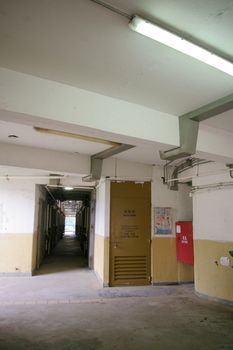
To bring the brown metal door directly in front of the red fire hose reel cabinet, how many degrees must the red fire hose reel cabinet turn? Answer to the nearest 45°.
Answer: approximately 45° to its right

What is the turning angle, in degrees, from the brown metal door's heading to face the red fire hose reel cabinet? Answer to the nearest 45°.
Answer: approximately 90° to its left

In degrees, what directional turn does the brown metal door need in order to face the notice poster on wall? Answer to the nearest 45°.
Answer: approximately 90° to its left

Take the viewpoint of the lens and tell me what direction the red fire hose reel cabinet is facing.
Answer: facing the viewer and to the left of the viewer

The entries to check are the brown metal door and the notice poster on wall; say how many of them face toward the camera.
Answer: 2

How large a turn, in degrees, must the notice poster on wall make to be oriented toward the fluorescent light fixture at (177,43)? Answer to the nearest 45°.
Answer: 0° — it already faces it

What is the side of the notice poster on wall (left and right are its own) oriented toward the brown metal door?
right

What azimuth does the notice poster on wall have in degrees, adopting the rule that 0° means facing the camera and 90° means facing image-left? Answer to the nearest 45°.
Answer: approximately 0°
